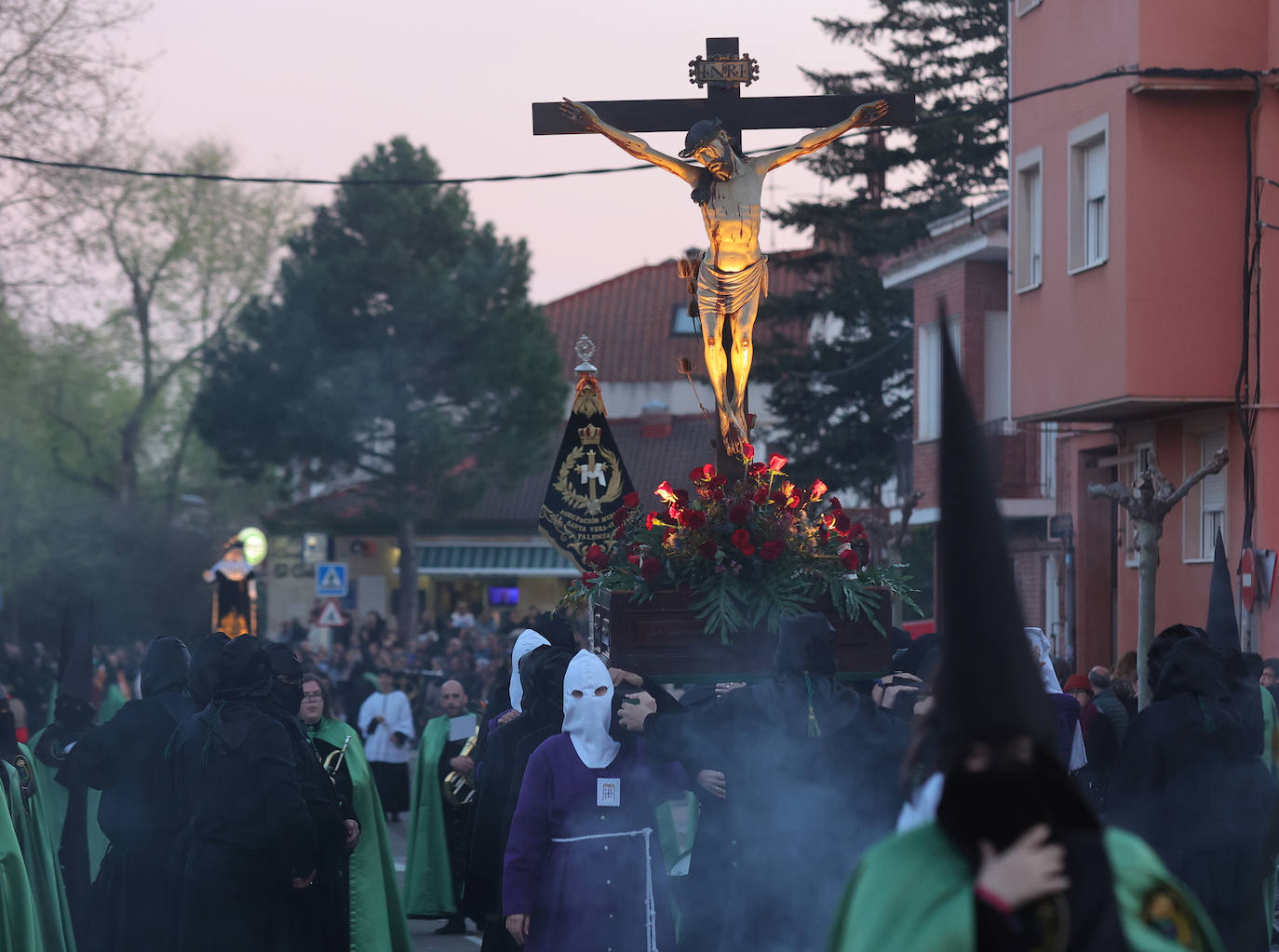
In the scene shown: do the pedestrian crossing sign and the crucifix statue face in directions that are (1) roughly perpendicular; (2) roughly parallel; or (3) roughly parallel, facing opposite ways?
roughly parallel

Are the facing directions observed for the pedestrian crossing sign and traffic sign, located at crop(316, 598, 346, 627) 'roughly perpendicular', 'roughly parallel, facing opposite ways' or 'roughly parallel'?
roughly parallel

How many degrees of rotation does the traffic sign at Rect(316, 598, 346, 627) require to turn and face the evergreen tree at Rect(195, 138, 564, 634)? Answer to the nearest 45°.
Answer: approximately 180°

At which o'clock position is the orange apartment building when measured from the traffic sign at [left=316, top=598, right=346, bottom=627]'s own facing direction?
The orange apartment building is roughly at 11 o'clock from the traffic sign.

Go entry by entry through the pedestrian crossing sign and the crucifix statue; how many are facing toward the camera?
2

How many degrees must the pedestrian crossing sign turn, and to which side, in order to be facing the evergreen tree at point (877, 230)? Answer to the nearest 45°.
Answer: approximately 90° to its left

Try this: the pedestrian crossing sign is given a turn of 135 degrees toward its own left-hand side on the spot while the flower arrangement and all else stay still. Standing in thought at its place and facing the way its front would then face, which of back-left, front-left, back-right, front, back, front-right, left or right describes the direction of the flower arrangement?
back-right

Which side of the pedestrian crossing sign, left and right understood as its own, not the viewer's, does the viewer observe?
front

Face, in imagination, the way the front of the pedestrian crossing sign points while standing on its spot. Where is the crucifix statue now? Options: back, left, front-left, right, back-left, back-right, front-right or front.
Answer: front

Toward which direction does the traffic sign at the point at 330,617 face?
toward the camera

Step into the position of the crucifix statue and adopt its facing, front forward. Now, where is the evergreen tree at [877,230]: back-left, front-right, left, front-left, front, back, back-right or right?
back

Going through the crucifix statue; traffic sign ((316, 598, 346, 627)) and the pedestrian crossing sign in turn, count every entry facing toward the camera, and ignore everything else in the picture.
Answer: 3

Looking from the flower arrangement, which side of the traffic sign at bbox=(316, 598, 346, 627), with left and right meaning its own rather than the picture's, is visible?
front
